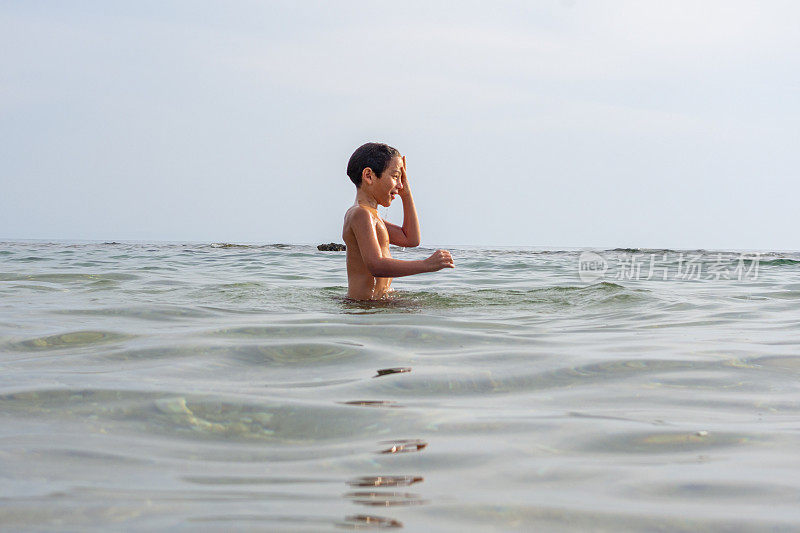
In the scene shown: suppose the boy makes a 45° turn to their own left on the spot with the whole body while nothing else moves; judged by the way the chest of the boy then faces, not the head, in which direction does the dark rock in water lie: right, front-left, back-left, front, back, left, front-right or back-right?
front-left

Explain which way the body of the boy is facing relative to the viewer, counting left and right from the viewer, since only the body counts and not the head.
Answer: facing to the right of the viewer
